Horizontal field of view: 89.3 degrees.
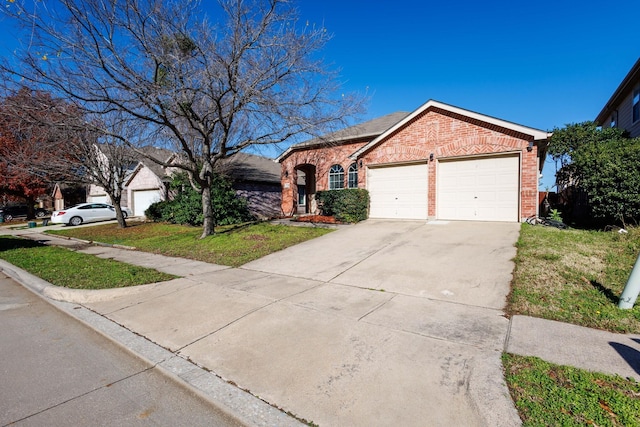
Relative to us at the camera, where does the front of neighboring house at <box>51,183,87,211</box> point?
facing the viewer and to the left of the viewer

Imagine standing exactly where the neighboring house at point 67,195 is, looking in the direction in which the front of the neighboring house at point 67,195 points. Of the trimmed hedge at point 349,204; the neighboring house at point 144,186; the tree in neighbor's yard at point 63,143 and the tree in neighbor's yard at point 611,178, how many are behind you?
0

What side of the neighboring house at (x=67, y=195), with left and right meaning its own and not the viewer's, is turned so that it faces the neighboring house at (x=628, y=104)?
left

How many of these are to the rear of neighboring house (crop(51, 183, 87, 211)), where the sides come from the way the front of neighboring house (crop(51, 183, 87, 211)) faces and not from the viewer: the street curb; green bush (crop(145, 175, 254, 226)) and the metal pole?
0

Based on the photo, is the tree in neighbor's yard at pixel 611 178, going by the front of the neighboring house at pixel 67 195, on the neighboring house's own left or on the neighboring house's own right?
on the neighboring house's own left

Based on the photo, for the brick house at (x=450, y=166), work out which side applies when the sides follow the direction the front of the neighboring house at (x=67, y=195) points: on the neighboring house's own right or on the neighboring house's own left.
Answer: on the neighboring house's own left

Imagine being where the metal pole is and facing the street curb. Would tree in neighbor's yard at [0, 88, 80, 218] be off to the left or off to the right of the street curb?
right

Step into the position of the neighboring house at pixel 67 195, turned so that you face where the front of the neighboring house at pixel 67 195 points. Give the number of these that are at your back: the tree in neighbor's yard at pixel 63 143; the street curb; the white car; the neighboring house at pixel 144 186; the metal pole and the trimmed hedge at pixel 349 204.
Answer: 0

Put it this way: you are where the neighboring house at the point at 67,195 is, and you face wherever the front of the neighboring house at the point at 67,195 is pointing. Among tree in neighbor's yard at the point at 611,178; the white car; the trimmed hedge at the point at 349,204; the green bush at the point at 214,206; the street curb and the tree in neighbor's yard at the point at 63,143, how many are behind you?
0

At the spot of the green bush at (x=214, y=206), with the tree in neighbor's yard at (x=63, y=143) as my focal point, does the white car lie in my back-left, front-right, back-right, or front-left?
front-right

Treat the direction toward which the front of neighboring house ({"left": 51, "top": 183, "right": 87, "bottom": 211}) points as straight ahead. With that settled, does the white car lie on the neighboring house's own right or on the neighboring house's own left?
on the neighboring house's own left

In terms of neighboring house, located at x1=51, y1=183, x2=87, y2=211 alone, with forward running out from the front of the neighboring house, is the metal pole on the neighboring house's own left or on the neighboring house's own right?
on the neighboring house's own left

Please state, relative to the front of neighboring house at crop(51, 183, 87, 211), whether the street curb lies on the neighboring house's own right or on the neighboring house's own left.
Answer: on the neighboring house's own left

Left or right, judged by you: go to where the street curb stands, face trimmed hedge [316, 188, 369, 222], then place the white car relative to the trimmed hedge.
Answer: left

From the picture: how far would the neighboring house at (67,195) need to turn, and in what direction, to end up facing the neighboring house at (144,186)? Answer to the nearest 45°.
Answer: approximately 45° to its left

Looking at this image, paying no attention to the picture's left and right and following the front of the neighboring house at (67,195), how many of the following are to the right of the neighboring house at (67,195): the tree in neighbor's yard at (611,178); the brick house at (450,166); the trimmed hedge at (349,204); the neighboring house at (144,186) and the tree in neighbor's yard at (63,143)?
0

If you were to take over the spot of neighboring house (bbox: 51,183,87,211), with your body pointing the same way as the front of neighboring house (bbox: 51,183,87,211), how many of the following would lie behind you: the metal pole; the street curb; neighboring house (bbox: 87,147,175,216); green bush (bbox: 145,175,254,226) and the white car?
0
